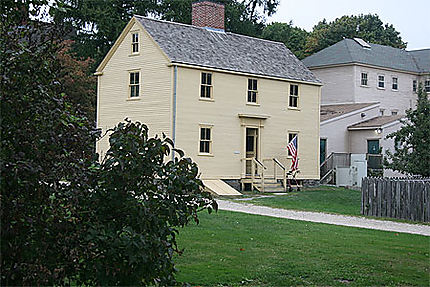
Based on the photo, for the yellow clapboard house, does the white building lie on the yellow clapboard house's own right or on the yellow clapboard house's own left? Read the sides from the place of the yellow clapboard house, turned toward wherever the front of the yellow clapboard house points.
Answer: on the yellow clapboard house's own left

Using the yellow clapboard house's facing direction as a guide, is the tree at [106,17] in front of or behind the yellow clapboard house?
behind

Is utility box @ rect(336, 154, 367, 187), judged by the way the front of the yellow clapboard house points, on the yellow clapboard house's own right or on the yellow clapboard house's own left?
on the yellow clapboard house's own left

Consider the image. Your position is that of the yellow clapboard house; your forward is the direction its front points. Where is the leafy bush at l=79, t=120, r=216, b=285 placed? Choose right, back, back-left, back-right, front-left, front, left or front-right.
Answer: front-right

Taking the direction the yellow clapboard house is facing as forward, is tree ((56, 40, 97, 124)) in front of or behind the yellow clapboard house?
behind

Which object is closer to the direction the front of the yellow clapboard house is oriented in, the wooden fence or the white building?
the wooden fence

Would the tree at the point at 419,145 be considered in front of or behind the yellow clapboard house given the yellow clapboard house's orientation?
in front

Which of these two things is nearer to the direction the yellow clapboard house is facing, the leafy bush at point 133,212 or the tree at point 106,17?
the leafy bush

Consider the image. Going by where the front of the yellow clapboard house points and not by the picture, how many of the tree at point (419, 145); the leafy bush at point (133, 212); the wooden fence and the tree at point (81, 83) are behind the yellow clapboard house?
1

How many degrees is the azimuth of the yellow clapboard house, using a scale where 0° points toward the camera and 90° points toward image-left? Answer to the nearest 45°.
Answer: approximately 315°

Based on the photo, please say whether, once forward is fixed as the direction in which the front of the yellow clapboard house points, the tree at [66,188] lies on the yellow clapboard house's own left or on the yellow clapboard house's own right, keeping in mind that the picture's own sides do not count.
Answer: on the yellow clapboard house's own right

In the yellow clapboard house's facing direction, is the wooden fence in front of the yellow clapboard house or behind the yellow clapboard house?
in front
